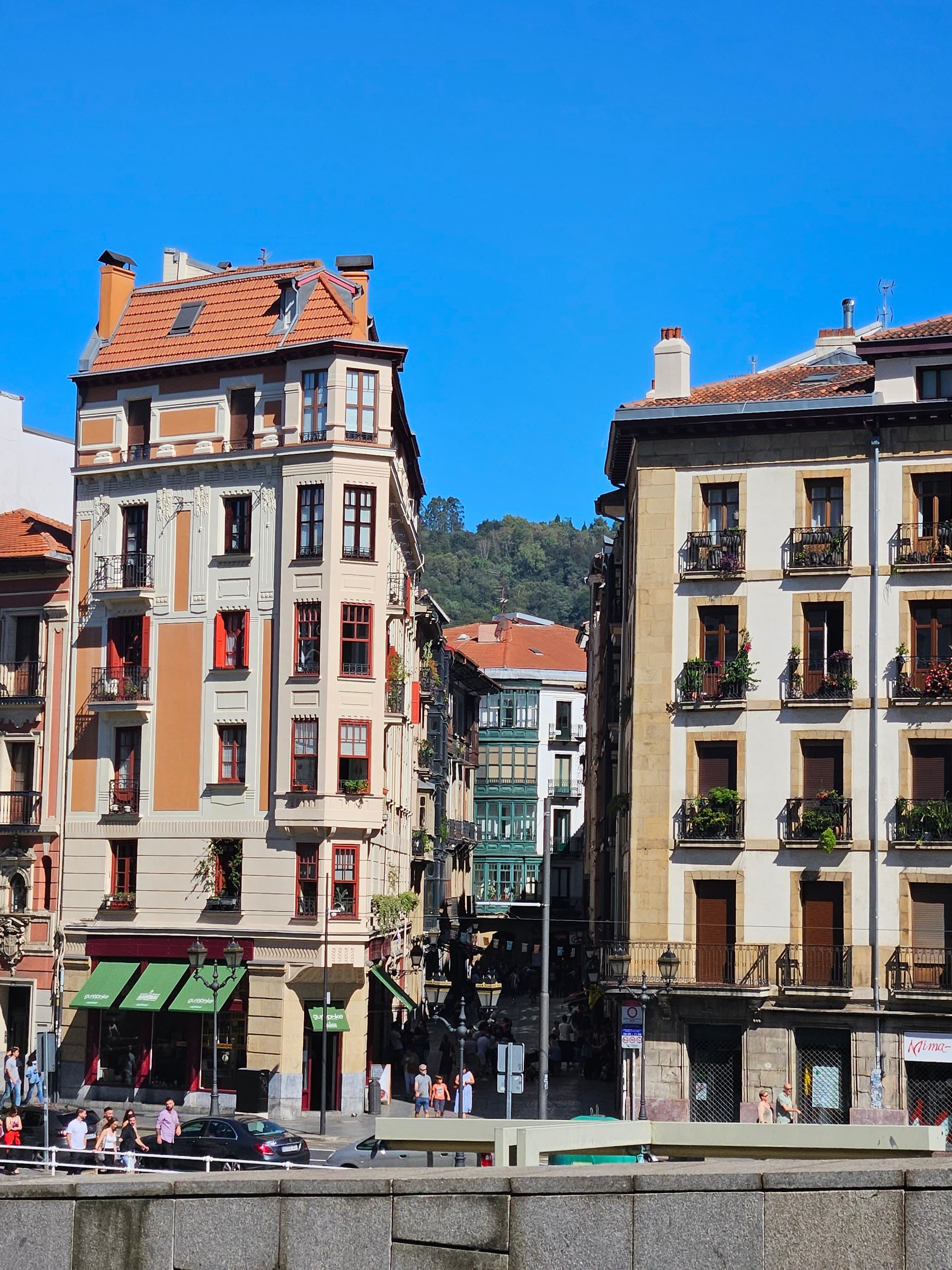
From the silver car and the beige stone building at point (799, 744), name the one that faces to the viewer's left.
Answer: the silver car

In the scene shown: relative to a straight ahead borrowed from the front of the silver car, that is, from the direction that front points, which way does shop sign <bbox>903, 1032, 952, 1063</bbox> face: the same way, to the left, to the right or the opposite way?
to the left

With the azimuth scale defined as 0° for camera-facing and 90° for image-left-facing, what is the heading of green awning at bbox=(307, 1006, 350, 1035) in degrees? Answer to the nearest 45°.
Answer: approximately 0°
